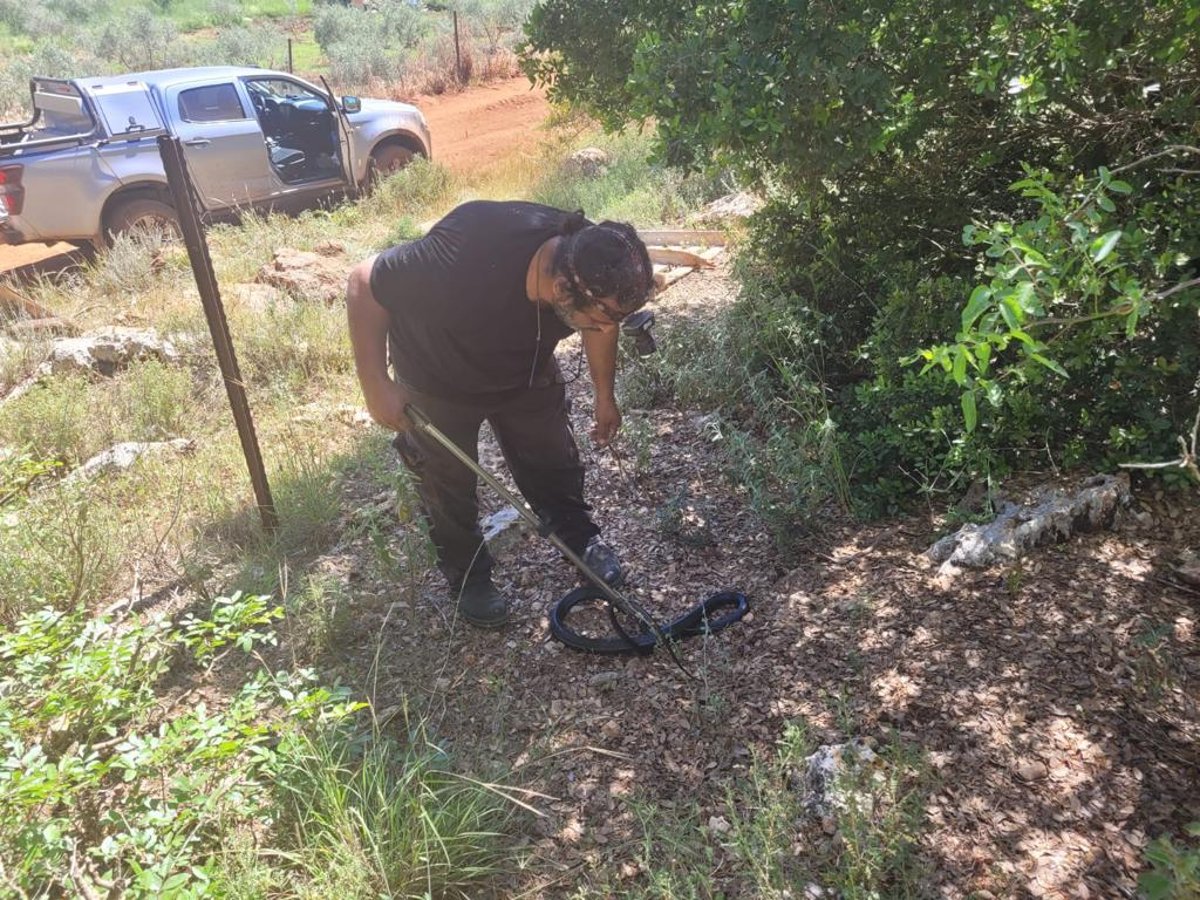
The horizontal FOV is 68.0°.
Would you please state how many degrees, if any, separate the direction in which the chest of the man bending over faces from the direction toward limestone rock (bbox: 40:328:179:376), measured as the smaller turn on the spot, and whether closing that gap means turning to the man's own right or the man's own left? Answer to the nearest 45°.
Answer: approximately 180°

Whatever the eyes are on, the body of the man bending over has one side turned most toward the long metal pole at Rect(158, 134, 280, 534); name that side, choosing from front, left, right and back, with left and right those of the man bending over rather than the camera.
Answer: back

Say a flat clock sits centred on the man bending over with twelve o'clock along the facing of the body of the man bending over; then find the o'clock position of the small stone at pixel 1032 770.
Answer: The small stone is roughly at 12 o'clock from the man bending over.

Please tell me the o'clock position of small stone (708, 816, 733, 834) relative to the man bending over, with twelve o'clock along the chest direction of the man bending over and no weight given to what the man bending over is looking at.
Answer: The small stone is roughly at 1 o'clock from the man bending over.

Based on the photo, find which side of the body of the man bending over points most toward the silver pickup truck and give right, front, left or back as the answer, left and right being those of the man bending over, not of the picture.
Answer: back

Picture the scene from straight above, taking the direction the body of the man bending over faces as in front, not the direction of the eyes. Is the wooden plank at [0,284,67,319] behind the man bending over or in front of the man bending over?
behind

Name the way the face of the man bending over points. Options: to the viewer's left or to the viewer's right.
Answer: to the viewer's right

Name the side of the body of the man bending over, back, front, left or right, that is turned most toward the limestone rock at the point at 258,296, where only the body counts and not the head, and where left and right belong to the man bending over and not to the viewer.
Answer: back

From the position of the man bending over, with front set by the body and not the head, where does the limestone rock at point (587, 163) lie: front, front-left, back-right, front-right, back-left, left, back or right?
back-left

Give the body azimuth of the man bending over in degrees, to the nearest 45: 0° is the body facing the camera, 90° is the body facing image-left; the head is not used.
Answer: approximately 315°

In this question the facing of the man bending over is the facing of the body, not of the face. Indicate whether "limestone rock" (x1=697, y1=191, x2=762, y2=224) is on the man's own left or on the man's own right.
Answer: on the man's own left
